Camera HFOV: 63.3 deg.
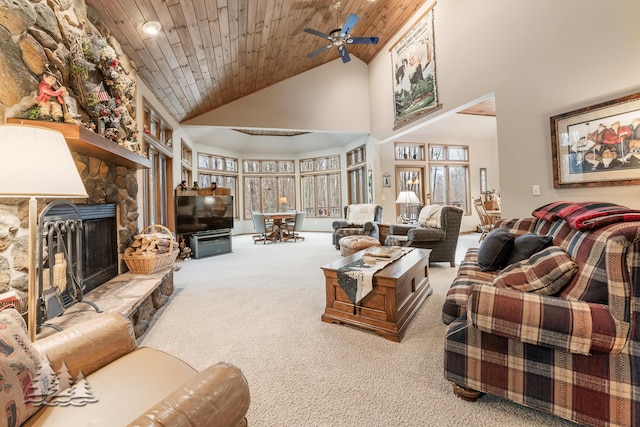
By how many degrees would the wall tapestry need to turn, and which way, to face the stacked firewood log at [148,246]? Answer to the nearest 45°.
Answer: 0° — it already faces it

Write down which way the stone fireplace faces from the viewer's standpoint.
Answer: facing the viewer and to the right of the viewer

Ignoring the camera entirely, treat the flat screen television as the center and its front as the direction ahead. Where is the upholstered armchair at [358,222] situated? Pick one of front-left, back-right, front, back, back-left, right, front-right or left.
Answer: front-left

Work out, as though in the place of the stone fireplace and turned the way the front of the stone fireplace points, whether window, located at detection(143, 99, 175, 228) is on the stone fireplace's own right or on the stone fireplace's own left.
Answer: on the stone fireplace's own left

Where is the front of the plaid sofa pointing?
to the viewer's left

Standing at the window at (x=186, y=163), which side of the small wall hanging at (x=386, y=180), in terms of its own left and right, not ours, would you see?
right

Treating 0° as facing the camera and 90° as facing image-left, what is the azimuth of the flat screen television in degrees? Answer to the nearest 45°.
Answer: approximately 315°
